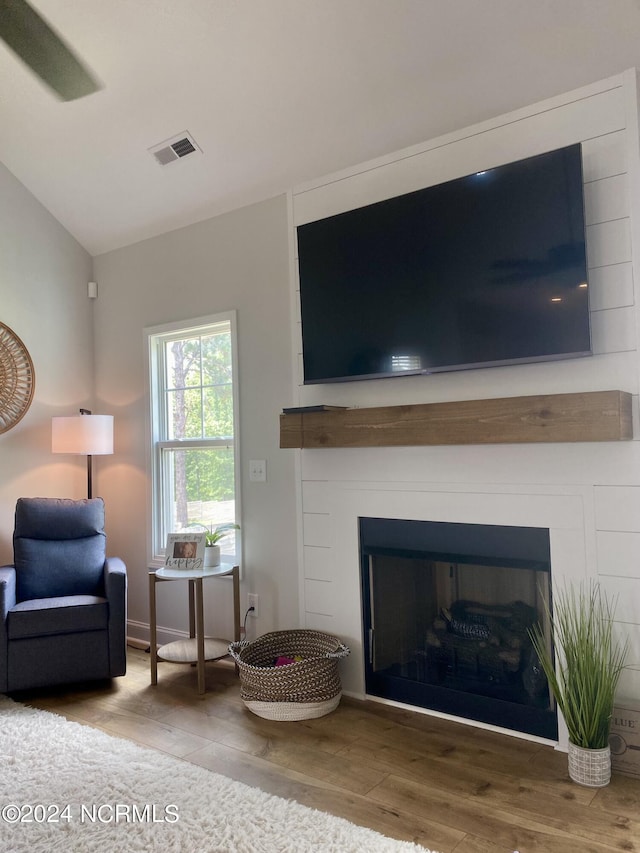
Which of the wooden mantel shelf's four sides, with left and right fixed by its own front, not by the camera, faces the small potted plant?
right

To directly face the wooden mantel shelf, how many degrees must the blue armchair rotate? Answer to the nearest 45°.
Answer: approximately 45° to its left

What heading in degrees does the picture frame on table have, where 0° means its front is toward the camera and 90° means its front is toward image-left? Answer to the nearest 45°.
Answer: approximately 0°

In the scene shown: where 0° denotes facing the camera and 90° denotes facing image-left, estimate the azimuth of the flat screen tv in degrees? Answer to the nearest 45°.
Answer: approximately 45°

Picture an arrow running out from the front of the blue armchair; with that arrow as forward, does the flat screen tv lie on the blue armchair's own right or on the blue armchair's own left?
on the blue armchair's own left

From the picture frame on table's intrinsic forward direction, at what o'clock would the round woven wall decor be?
The round woven wall decor is roughly at 4 o'clock from the picture frame on table.

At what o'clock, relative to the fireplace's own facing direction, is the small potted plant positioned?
The small potted plant is roughly at 2 o'clock from the fireplace.

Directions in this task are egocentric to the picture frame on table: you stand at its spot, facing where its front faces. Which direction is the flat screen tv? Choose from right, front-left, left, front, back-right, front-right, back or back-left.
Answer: front-left

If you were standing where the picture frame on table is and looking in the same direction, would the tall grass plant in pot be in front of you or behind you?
in front

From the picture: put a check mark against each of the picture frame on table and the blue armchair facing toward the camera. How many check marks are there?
2
